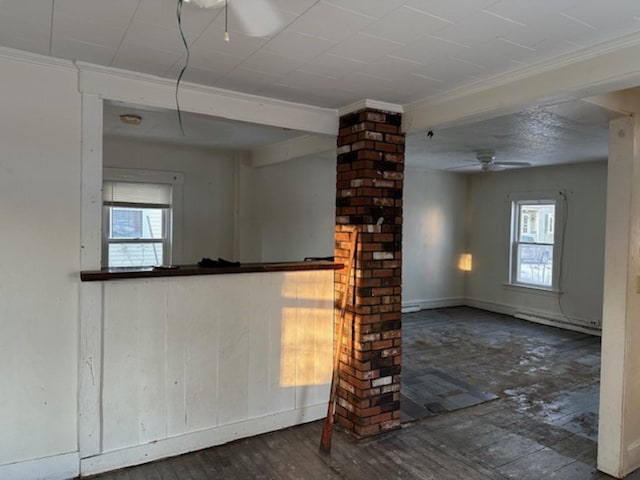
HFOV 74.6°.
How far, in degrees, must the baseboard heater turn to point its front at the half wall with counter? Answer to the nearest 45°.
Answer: approximately 45° to its left

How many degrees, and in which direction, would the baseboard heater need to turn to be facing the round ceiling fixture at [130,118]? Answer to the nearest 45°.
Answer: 0° — it already faces it

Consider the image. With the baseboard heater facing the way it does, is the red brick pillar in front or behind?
in front

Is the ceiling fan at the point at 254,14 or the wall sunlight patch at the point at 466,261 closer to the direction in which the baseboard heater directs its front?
the ceiling fan

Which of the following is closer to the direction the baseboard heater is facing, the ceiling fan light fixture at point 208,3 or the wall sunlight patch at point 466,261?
the ceiling fan light fixture

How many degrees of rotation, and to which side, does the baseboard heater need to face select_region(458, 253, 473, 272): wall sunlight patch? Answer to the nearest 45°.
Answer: approximately 90° to its right

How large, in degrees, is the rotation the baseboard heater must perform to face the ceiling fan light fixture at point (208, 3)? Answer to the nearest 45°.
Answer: approximately 45° to its left

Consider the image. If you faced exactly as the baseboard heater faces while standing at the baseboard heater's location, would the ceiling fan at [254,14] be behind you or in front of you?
in front

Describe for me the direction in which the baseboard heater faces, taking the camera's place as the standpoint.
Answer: facing the viewer and to the left of the viewer

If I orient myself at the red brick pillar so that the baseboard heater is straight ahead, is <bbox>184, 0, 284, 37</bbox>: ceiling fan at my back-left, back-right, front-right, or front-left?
back-right
